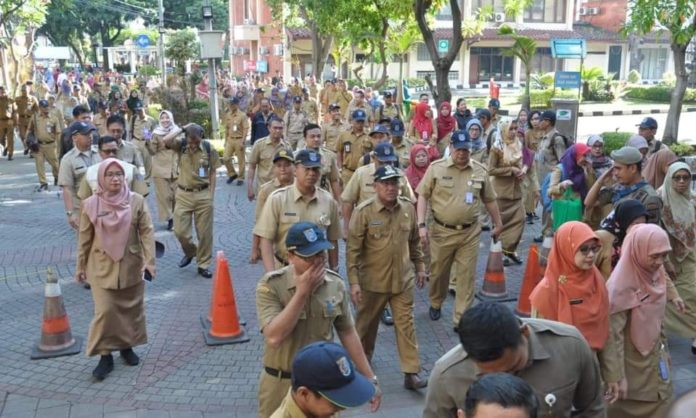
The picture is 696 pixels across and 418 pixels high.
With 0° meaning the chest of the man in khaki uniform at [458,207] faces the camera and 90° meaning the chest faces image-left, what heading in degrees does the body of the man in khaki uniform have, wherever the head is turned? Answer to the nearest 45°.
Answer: approximately 0°

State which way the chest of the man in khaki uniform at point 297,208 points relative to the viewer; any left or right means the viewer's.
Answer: facing the viewer

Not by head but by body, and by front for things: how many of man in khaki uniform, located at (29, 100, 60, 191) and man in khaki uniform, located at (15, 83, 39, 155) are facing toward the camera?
2

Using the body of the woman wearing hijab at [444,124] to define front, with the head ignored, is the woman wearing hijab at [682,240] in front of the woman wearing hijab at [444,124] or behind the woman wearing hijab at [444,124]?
in front

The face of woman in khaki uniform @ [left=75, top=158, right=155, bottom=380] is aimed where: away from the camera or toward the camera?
toward the camera

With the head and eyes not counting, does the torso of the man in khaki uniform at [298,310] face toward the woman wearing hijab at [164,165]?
no

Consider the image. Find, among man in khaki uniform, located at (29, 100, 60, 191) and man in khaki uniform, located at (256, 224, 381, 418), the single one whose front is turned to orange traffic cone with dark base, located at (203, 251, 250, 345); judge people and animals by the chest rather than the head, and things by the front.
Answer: man in khaki uniform, located at (29, 100, 60, 191)

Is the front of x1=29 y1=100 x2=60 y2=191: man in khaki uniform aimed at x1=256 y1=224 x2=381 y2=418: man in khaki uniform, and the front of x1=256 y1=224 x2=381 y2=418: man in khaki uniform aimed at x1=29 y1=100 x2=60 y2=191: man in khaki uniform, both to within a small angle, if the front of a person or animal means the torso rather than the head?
no

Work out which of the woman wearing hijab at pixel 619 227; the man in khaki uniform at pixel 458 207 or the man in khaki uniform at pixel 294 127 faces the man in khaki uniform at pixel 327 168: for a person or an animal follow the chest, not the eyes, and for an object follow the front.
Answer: the man in khaki uniform at pixel 294 127

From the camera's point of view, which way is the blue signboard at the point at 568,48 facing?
toward the camera

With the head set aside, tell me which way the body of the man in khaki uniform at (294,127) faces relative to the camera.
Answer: toward the camera

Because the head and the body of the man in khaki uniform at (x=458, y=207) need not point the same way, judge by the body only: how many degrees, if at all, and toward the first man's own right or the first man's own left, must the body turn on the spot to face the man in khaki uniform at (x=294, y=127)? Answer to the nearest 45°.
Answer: approximately 135° to the first man's own right

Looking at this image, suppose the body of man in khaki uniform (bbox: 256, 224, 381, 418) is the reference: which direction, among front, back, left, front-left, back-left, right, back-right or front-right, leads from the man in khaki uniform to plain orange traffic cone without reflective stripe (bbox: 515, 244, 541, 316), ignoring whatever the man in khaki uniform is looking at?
left

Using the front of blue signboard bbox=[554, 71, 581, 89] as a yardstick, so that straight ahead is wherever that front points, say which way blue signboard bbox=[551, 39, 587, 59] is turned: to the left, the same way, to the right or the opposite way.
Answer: the same way

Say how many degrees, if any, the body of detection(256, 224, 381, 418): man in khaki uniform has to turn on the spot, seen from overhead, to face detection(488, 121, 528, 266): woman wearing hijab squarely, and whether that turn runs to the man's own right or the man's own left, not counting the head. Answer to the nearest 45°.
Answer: approximately 90° to the man's own left

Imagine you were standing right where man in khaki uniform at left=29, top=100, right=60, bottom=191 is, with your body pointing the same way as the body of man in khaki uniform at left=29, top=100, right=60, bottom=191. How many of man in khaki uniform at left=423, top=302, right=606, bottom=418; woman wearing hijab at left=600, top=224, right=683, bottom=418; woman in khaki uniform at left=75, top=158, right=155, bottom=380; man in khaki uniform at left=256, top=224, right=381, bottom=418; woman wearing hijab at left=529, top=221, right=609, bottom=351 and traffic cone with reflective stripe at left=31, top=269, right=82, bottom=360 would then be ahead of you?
6

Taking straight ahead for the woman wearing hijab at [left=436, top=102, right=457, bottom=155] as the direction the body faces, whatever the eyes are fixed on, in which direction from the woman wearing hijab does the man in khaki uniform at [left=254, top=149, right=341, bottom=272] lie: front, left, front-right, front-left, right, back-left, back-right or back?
front

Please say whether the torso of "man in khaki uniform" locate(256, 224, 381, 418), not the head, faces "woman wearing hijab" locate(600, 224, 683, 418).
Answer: no

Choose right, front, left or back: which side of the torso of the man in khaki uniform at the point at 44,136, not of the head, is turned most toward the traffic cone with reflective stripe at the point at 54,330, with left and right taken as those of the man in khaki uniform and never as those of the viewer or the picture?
front

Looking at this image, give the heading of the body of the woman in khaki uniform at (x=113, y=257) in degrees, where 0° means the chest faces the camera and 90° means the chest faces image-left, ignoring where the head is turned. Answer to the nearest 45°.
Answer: approximately 0°

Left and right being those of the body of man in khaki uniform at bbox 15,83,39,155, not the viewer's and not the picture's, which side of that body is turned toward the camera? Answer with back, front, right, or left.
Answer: front
